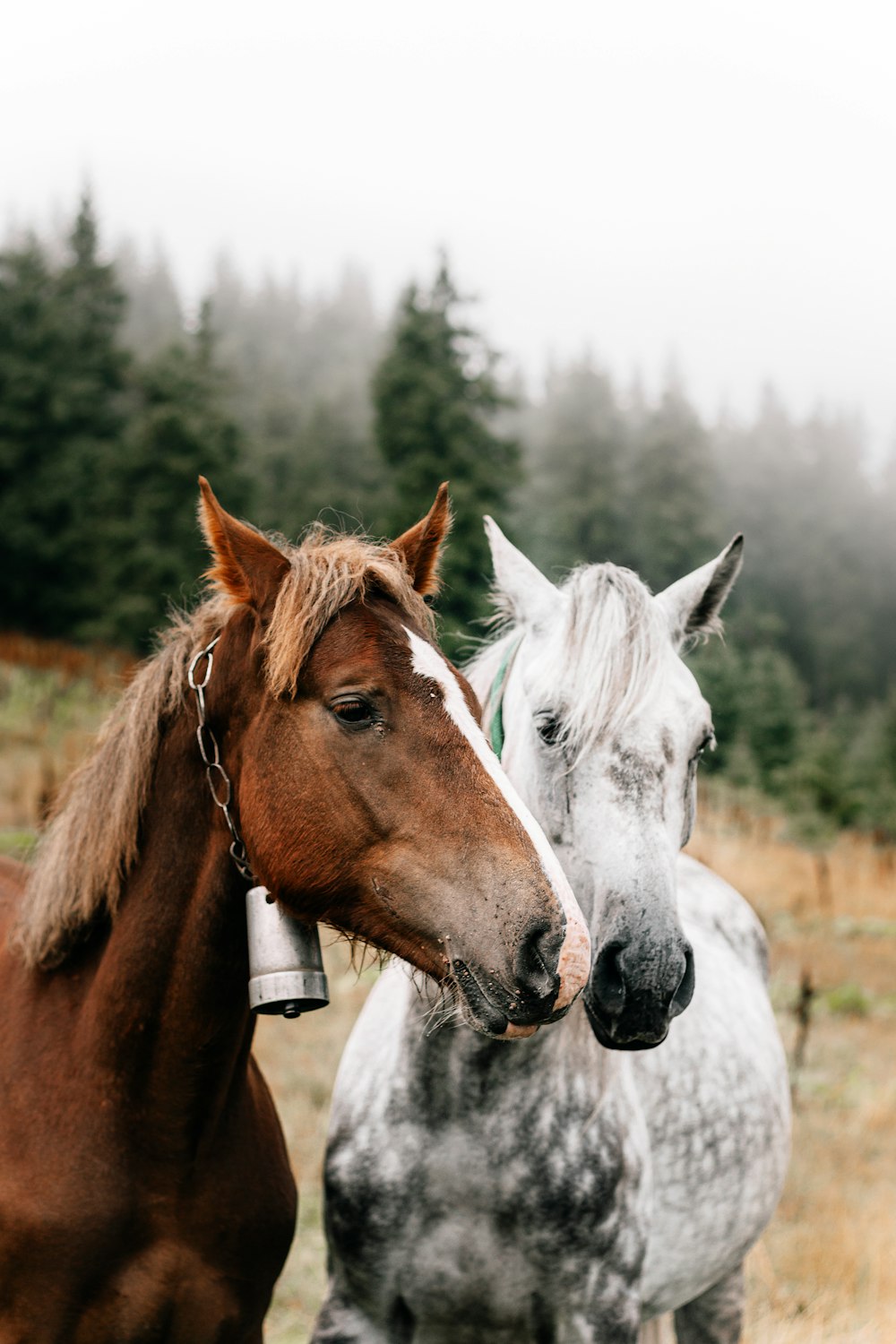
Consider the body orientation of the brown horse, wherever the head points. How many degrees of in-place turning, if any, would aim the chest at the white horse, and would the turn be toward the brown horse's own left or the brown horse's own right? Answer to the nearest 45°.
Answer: approximately 90° to the brown horse's own left

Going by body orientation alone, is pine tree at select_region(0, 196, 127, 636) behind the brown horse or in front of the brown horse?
behind

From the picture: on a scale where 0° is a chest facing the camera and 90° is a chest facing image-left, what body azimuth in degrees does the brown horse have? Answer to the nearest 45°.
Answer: approximately 315°

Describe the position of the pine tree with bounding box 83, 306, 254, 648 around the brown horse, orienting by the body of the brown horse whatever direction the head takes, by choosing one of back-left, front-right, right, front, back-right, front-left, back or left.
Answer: back-left

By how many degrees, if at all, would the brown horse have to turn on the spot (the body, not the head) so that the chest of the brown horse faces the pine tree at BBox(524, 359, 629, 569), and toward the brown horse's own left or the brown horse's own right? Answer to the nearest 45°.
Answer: approximately 135° to the brown horse's own left
